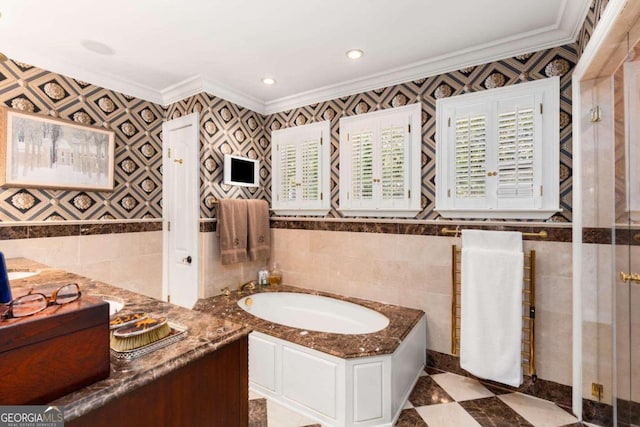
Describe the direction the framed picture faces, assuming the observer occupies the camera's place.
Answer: facing the viewer and to the right of the viewer

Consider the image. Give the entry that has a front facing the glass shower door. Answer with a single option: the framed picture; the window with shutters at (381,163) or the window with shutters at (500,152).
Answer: the framed picture

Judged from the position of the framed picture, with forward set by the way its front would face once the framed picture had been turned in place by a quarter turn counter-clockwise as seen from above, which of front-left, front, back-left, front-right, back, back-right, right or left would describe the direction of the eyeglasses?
back-right

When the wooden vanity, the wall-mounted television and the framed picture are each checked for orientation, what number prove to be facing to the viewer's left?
0

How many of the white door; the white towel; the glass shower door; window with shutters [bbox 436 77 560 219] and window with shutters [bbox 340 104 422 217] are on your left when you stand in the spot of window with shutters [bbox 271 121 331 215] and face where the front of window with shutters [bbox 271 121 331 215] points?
4

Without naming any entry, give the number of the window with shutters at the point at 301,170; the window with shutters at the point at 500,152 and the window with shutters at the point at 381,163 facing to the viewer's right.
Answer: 0

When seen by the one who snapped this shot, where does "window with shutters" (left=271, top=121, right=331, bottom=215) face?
facing the viewer and to the left of the viewer

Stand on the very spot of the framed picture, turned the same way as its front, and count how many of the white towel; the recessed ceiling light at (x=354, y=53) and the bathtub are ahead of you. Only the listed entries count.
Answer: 3

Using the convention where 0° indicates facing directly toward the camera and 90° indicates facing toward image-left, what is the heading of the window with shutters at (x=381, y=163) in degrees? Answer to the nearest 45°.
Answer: approximately 45°

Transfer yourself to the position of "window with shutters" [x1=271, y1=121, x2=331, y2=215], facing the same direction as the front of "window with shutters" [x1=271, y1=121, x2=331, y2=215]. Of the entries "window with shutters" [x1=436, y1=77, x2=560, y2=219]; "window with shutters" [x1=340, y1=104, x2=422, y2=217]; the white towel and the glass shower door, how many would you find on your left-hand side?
4

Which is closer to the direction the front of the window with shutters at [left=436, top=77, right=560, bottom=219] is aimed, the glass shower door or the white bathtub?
the glass shower door

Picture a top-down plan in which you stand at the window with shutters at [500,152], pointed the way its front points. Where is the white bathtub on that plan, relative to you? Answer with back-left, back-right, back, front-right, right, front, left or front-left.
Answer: front-right

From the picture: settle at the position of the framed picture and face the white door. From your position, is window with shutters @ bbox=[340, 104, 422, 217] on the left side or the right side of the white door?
right

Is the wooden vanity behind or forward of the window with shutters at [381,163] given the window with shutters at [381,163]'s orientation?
forward

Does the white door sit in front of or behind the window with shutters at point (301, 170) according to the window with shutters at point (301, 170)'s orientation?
in front

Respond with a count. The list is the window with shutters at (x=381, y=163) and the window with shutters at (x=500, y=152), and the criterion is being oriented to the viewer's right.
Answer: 0

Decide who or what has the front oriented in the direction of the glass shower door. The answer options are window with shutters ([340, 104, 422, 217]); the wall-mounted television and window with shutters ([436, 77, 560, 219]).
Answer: the wall-mounted television
